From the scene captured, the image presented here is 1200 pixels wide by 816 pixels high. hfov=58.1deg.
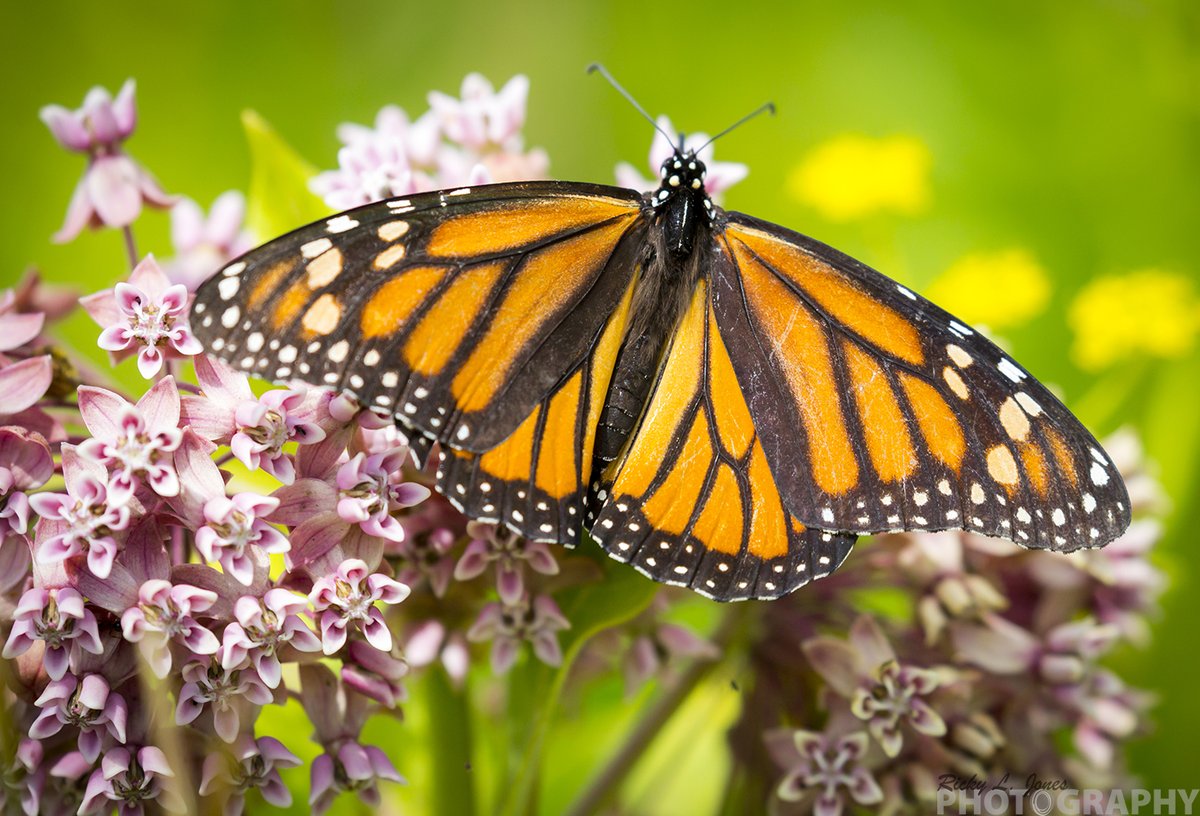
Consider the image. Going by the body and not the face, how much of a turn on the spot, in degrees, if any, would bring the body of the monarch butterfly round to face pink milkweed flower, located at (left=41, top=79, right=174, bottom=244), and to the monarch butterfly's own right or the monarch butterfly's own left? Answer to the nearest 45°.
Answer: approximately 90° to the monarch butterfly's own left

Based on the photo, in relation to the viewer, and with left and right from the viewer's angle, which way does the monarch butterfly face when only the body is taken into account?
facing away from the viewer
